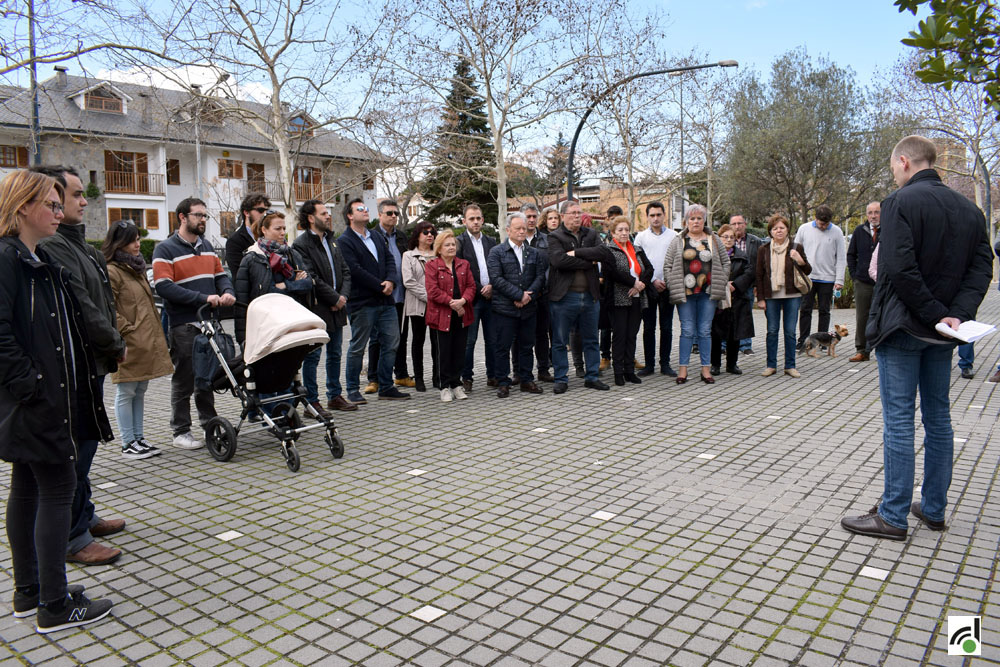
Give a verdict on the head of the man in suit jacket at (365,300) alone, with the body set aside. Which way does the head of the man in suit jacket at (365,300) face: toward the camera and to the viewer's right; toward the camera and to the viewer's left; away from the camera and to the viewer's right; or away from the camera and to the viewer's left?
toward the camera and to the viewer's right

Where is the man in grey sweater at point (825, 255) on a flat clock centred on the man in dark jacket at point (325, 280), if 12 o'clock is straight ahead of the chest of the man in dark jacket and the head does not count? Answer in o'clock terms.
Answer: The man in grey sweater is roughly at 10 o'clock from the man in dark jacket.

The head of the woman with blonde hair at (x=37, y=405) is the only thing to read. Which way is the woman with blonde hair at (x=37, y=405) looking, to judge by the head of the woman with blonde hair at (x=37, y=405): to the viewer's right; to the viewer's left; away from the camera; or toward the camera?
to the viewer's right

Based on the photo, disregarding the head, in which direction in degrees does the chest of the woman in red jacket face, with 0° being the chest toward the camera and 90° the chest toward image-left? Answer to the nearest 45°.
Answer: approximately 315°

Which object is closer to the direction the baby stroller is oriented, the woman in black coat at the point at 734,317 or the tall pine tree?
the woman in black coat

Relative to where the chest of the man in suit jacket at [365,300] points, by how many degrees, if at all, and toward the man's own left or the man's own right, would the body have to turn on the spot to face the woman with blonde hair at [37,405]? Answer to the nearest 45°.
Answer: approximately 45° to the man's own right

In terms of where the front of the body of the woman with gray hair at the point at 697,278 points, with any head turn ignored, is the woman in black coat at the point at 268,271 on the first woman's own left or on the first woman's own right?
on the first woman's own right
